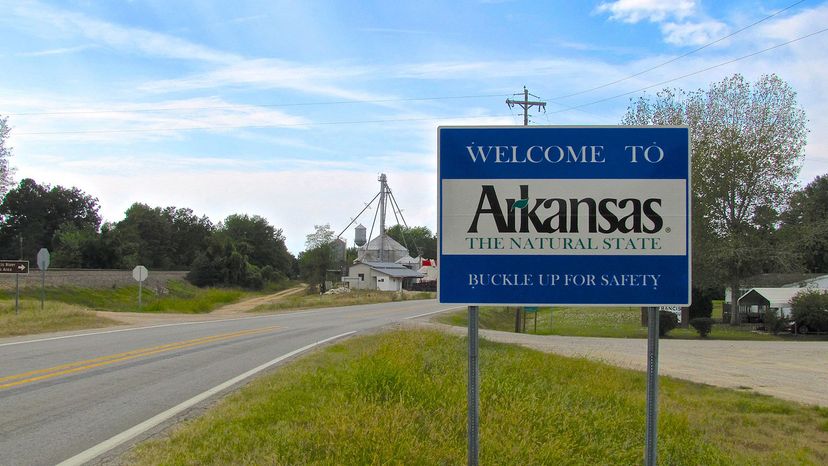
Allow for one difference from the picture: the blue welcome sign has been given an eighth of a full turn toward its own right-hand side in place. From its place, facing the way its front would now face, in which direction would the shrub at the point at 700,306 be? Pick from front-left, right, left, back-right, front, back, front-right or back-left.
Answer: back-right

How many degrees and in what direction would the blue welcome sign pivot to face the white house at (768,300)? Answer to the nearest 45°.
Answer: approximately 180°

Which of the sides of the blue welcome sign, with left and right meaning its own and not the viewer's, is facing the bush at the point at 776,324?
back

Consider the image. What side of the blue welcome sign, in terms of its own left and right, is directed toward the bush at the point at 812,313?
back

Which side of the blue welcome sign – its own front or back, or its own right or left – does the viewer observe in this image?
front

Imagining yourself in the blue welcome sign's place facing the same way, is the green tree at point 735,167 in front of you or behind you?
behind

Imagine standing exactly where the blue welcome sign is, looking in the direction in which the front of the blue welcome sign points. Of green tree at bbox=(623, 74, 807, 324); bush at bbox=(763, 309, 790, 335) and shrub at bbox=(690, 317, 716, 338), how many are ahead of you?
0

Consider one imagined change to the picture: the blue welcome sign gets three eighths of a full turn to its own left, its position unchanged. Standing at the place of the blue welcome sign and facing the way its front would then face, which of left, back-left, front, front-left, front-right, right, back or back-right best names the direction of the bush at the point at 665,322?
front-left

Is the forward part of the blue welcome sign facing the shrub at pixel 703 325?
no
